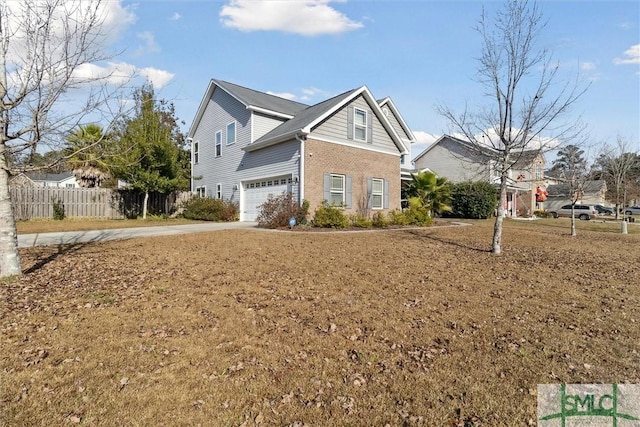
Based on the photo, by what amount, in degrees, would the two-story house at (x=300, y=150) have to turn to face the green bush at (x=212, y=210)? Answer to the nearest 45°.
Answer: approximately 135° to its right

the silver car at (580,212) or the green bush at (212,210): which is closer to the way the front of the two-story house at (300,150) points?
the silver car

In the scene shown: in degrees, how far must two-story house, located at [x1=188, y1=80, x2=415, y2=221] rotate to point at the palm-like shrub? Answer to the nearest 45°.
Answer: approximately 45° to its left

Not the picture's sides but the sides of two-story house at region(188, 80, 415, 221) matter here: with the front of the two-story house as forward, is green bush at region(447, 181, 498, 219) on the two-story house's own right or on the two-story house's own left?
on the two-story house's own left

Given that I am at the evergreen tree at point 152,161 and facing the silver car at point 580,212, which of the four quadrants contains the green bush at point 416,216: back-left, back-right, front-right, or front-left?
front-right

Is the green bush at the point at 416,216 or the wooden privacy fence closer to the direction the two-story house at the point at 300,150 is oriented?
the green bush

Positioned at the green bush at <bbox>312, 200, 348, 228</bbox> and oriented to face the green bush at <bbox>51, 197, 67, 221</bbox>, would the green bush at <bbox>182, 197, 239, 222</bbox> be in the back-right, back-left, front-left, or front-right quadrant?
front-right

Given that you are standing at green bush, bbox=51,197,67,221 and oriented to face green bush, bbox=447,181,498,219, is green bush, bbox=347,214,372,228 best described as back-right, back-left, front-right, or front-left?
front-right

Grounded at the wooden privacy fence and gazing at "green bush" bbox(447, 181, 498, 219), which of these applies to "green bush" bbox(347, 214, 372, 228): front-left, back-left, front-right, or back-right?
front-right

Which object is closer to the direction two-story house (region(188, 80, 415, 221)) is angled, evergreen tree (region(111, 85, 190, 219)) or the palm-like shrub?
the palm-like shrub

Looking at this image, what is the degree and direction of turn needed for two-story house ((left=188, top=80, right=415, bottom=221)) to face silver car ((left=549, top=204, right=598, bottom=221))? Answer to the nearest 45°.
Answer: approximately 90° to its left

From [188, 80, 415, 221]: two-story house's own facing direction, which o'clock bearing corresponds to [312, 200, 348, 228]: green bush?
The green bush is roughly at 1 o'clock from the two-story house.
